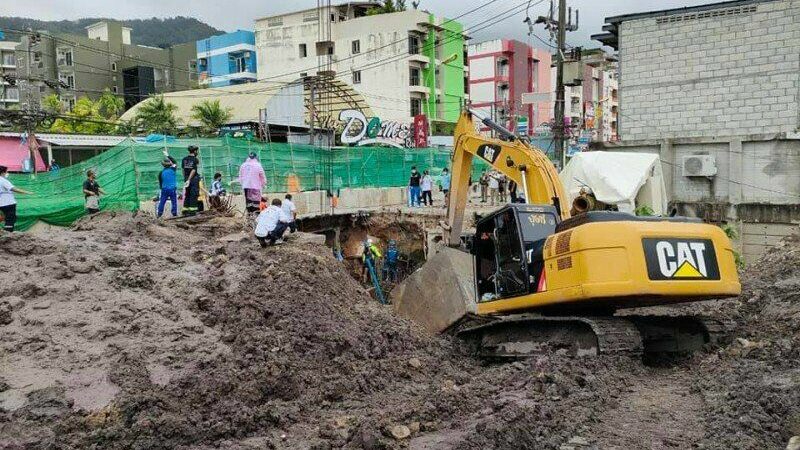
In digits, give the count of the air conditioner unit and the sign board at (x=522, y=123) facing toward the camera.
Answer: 2

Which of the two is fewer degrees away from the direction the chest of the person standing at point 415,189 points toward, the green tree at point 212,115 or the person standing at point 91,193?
the person standing

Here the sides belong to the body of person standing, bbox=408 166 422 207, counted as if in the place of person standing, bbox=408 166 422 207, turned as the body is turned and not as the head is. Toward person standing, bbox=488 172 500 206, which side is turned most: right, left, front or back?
left

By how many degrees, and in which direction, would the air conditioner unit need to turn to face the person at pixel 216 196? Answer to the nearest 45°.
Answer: approximately 45° to its right

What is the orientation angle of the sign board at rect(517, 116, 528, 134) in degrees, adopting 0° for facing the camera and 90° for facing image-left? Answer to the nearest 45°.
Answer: approximately 0°

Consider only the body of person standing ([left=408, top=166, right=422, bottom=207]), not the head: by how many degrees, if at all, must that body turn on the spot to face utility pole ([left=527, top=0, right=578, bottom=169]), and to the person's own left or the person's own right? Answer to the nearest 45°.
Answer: approximately 135° to the person's own left

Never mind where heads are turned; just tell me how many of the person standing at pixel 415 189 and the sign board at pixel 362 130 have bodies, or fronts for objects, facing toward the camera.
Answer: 2

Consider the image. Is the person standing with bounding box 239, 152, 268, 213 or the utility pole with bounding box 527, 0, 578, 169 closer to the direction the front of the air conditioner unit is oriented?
the person standing

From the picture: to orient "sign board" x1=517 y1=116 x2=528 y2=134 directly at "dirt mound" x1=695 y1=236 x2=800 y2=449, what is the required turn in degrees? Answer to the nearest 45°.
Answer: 0° — it already faces it
